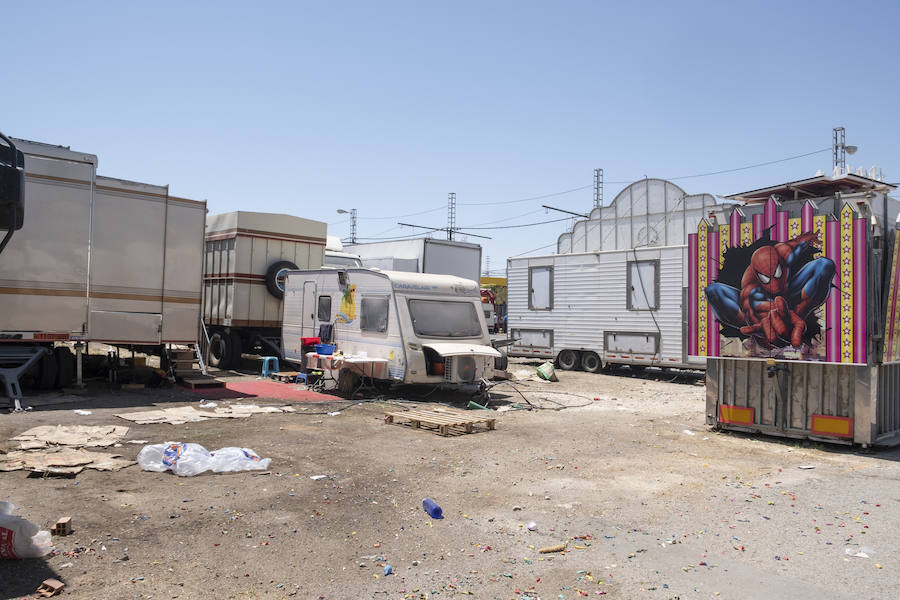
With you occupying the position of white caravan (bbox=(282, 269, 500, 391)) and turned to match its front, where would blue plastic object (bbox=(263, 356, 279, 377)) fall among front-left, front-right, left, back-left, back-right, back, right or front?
back

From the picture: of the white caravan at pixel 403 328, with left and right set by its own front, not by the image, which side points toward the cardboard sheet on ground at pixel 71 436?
right

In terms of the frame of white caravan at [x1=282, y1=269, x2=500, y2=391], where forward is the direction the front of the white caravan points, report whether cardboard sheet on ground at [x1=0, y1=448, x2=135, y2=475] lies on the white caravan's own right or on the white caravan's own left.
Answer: on the white caravan's own right

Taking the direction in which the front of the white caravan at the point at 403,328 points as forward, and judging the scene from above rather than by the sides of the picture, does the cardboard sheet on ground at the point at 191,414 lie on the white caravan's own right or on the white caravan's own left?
on the white caravan's own right

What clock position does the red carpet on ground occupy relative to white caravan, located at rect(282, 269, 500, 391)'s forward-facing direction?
The red carpet on ground is roughly at 5 o'clock from the white caravan.

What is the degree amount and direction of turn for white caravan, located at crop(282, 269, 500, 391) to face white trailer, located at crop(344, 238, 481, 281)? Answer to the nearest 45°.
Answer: approximately 135° to its left

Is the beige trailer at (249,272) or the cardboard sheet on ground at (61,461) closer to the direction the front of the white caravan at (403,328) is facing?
the cardboard sheet on ground

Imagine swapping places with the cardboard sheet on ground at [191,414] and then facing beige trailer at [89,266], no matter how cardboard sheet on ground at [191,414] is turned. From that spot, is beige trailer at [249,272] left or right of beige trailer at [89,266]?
right

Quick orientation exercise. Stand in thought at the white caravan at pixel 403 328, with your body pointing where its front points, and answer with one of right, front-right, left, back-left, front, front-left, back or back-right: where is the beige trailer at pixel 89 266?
back-right

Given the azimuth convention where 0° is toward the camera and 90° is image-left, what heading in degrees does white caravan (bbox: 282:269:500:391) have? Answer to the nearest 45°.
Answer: approximately 315°
